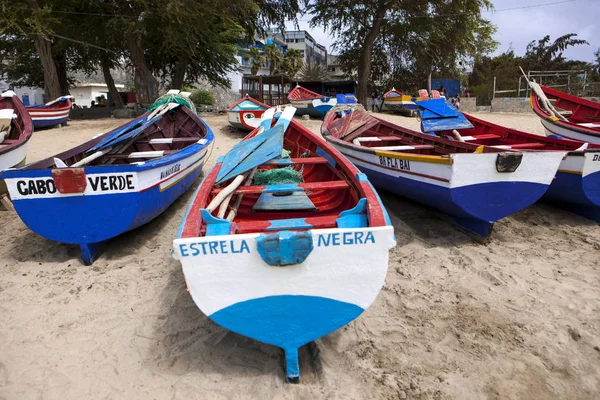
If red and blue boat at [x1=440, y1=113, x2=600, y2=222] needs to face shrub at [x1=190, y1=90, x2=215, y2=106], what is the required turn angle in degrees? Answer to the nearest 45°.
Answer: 0° — it already faces it

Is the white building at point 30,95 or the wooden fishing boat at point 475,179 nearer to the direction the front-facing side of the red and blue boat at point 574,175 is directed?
the white building

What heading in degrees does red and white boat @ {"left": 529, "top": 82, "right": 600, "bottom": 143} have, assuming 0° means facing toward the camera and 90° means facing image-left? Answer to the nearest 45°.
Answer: approximately 135°

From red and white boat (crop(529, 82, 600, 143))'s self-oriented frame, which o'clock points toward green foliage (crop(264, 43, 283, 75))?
The green foliage is roughly at 12 o'clock from the red and white boat.

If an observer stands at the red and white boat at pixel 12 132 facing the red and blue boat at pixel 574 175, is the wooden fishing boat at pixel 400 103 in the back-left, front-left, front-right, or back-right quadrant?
front-left

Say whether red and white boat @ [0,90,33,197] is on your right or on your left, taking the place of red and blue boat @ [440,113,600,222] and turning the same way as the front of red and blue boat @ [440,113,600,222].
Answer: on your left

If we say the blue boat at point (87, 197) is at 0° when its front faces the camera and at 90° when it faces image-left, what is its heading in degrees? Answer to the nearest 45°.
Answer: approximately 225°

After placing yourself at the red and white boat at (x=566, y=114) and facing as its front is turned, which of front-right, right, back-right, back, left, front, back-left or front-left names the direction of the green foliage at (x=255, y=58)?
front

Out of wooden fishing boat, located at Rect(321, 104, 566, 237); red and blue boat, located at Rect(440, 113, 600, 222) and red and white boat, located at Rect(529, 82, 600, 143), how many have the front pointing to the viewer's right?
0

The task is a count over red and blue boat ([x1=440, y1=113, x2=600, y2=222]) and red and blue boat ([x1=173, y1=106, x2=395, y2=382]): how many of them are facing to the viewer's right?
0

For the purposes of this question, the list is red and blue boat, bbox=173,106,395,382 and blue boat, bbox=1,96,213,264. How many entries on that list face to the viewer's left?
0

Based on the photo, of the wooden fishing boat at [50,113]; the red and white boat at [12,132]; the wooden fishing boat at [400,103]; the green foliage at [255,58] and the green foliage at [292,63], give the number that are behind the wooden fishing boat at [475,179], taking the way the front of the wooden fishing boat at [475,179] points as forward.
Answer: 0

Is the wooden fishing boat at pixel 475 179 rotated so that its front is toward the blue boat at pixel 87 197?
no

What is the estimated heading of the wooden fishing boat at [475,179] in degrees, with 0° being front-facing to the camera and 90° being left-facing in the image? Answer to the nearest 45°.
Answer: approximately 135°

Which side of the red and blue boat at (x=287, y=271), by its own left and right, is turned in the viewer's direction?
back

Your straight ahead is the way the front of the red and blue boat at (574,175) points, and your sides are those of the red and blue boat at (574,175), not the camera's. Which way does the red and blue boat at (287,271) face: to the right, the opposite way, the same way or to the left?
the same way

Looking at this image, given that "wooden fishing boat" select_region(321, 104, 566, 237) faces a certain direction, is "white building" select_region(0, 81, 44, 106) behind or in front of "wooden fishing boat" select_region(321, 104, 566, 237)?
in front

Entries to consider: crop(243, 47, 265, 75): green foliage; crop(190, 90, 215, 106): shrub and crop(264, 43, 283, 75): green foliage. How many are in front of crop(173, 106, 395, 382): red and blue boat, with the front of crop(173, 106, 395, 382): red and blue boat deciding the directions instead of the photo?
3

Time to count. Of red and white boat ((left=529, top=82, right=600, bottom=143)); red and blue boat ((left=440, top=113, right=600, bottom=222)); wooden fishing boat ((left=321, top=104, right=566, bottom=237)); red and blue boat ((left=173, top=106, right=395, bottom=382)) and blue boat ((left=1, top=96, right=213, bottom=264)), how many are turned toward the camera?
0

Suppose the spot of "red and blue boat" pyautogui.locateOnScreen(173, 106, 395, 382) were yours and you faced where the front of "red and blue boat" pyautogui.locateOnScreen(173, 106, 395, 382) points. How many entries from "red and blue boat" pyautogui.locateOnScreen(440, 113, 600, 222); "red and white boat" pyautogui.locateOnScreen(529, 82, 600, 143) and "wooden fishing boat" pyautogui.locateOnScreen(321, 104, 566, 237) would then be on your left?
0

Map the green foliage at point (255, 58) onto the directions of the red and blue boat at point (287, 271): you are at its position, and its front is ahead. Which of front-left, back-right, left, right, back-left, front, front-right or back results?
front
